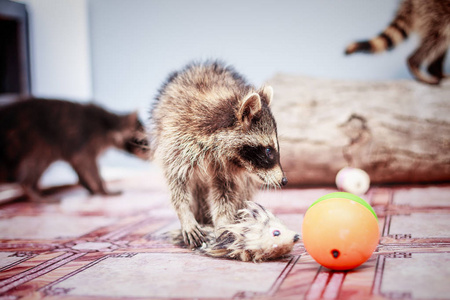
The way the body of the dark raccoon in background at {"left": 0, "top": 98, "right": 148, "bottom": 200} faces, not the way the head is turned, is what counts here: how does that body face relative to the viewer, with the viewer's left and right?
facing to the right of the viewer

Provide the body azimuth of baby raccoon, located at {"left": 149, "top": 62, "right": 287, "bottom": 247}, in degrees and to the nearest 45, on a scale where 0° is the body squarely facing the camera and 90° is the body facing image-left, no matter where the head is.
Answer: approximately 315°

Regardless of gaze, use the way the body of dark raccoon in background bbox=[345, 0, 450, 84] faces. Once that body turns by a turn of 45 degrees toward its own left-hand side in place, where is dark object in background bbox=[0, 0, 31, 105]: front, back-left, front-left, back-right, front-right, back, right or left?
back-left

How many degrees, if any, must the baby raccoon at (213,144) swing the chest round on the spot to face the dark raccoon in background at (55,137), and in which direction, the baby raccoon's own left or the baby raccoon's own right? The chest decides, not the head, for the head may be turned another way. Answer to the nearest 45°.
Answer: approximately 180°

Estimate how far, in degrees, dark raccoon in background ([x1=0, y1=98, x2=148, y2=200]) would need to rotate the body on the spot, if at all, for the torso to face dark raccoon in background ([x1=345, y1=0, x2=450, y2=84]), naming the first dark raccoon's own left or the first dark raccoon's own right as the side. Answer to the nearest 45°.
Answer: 0° — it already faces it

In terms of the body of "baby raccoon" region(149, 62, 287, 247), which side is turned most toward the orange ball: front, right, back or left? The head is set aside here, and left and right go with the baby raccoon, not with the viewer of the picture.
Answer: front

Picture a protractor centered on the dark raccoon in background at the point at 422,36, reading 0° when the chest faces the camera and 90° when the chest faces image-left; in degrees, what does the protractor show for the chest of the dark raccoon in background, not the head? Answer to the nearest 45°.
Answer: approximately 270°

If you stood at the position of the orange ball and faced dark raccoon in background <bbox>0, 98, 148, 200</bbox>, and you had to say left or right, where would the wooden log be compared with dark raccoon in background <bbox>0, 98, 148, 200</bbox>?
right

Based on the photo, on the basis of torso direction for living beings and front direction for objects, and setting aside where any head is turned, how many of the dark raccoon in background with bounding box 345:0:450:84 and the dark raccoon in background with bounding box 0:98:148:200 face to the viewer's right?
2

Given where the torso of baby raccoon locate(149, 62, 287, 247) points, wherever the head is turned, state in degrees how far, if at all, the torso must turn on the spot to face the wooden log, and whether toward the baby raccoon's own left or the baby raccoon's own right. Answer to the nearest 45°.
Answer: approximately 90° to the baby raccoon's own left

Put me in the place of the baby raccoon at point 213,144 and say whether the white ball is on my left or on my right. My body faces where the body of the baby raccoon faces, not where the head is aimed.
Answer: on my left
